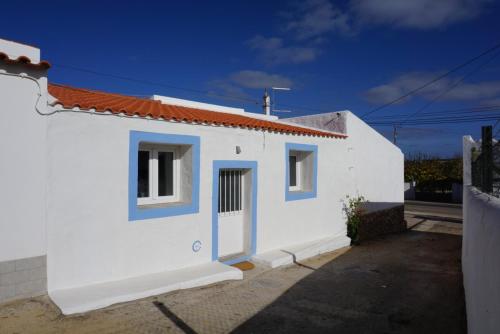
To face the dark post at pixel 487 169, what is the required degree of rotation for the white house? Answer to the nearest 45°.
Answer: approximately 45° to its left

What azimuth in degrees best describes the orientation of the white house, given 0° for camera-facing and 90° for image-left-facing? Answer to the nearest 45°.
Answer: approximately 315°
